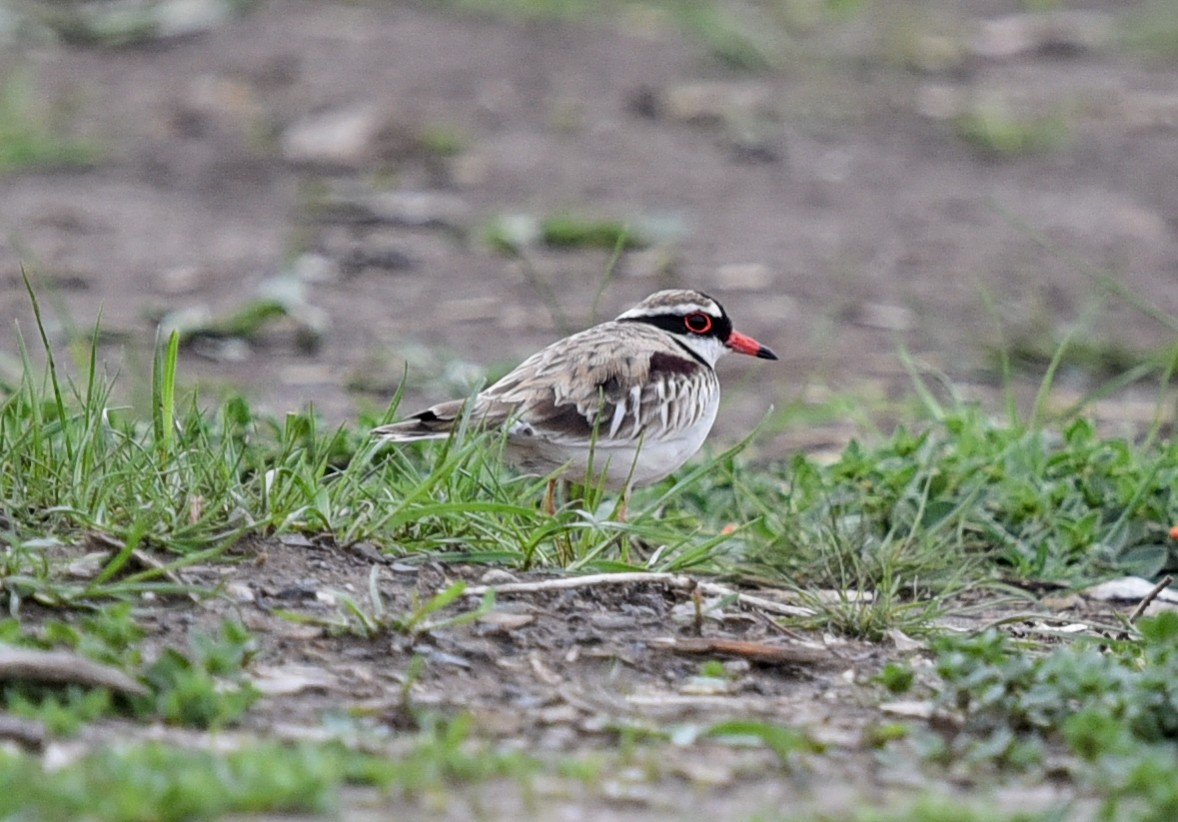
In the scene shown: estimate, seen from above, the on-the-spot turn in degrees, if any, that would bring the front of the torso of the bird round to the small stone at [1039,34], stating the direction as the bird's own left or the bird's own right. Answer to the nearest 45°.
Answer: approximately 90° to the bird's own left

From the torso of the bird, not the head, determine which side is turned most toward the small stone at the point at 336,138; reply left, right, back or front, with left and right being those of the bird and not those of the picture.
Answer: left

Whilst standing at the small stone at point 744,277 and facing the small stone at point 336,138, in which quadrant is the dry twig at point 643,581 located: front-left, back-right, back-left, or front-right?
back-left

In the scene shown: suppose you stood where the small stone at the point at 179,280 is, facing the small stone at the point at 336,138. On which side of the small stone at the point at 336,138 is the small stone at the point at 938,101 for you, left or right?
right

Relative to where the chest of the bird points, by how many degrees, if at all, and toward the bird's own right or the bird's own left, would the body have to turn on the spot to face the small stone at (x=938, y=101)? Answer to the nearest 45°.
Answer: approximately 90° to the bird's own left

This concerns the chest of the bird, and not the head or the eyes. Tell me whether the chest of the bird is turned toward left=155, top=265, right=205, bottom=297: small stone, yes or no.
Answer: no

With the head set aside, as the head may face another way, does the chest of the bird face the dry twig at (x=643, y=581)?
no

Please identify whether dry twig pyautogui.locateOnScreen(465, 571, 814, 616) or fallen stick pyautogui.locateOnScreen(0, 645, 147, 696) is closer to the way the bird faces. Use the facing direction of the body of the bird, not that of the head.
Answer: the dry twig

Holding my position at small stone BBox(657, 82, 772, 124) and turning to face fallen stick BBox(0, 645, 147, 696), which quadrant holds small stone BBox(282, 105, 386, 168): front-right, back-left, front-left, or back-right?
front-right

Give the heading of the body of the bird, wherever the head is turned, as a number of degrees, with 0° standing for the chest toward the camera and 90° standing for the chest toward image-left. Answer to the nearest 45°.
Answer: approximately 270°

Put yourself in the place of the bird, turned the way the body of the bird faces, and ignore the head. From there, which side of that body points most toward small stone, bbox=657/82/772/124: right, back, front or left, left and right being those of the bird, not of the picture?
left

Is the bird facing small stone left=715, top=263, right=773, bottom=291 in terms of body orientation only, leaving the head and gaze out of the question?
no
